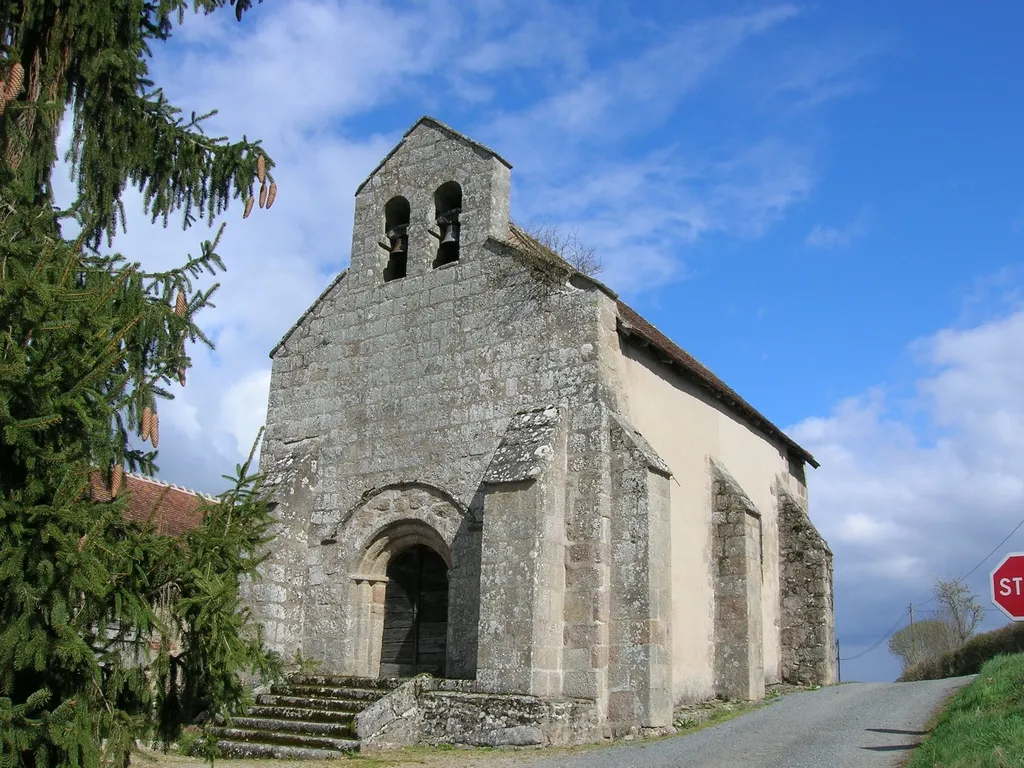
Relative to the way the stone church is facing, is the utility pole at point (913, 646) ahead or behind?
behind

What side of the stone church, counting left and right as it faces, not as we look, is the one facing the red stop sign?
left

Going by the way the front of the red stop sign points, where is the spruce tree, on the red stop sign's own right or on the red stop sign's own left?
on the red stop sign's own right

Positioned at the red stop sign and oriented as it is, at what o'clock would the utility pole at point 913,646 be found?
The utility pole is roughly at 6 o'clock from the red stop sign.

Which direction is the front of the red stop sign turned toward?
toward the camera

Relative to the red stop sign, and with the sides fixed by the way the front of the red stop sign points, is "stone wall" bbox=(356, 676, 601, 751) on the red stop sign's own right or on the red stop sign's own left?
on the red stop sign's own right

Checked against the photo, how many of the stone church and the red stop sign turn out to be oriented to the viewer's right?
0

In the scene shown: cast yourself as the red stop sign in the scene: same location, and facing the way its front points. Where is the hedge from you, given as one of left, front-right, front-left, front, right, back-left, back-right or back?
back

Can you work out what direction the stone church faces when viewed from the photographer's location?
facing the viewer and to the left of the viewer

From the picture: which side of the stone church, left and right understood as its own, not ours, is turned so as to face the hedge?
back
